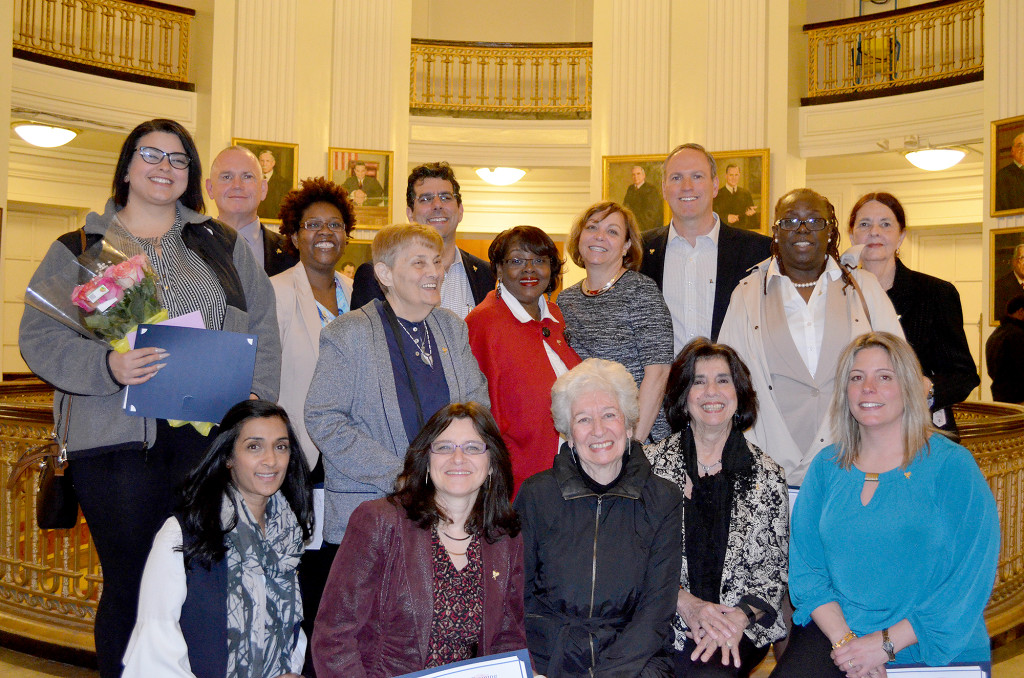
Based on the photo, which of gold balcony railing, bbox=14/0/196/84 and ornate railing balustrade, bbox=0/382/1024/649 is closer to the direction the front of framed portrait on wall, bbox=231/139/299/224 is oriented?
the ornate railing balustrade

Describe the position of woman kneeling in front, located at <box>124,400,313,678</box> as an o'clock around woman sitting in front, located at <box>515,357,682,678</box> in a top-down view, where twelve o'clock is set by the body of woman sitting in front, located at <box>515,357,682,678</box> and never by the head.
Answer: woman kneeling in front, located at <box>124,400,313,678</box> is roughly at 3 o'clock from woman sitting in front, located at <box>515,357,682,678</box>.

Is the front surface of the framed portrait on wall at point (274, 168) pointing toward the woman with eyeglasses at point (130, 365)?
yes

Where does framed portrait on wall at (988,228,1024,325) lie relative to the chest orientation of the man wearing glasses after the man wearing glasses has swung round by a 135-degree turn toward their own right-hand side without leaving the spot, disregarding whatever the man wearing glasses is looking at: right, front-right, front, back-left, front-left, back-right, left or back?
right

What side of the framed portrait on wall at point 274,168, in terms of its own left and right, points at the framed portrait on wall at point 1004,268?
left

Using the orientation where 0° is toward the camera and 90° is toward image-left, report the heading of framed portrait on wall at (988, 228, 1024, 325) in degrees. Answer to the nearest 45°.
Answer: approximately 0°

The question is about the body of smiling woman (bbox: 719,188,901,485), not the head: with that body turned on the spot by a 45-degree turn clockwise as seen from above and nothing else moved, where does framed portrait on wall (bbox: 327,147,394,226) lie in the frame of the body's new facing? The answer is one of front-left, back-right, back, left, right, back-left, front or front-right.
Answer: right

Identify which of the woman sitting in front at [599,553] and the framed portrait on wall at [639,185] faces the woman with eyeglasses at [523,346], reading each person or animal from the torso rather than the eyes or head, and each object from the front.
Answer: the framed portrait on wall

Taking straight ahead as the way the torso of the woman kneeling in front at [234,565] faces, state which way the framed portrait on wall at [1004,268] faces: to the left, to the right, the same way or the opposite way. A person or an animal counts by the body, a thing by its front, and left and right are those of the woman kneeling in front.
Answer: to the right

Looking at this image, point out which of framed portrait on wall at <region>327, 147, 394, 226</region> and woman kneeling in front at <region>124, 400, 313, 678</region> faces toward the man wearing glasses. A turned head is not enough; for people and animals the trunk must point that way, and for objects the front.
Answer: the framed portrait on wall

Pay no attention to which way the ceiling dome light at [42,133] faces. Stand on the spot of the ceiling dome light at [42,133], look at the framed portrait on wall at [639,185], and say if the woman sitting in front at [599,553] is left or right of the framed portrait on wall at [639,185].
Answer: right

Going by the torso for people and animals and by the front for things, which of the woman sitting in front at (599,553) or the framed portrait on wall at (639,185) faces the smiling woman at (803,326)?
the framed portrait on wall

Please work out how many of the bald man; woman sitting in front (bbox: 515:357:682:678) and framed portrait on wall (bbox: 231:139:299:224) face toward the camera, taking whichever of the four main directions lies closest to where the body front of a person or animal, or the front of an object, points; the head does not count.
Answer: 3
